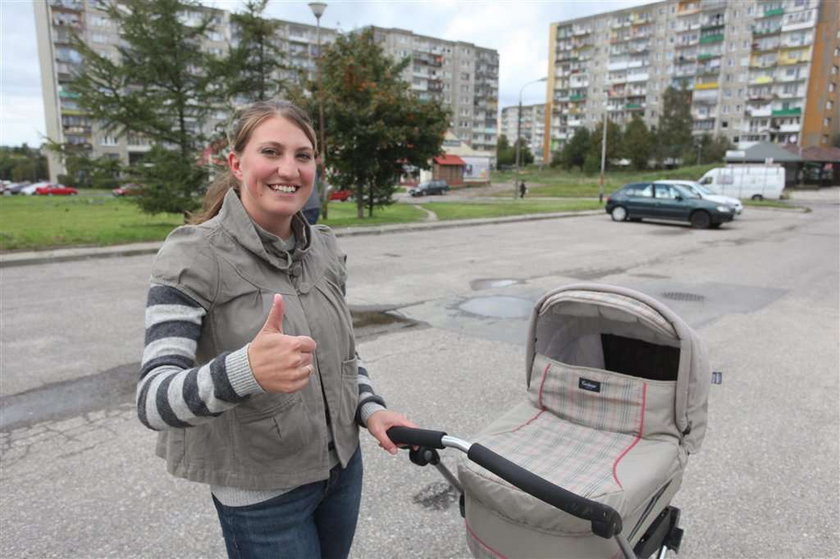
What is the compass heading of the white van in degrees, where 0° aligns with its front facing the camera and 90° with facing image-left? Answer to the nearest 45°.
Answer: approximately 90°

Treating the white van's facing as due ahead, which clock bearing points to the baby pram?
The baby pram is roughly at 9 o'clock from the white van.

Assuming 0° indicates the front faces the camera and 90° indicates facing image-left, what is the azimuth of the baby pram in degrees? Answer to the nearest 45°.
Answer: approximately 225°

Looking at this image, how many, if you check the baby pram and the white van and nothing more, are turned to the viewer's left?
1

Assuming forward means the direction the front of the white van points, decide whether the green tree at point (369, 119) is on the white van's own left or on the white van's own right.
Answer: on the white van's own left

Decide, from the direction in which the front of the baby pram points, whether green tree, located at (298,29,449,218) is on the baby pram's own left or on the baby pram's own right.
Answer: on the baby pram's own left

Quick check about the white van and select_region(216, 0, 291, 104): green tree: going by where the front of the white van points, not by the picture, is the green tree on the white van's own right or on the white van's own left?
on the white van's own left

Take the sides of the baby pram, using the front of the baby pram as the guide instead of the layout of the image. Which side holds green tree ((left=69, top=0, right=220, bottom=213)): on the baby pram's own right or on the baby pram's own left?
on the baby pram's own left
